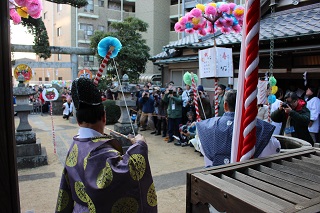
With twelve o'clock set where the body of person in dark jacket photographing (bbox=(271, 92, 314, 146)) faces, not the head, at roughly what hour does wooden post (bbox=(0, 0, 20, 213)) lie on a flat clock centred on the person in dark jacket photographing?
The wooden post is roughly at 11 o'clock from the person in dark jacket photographing.

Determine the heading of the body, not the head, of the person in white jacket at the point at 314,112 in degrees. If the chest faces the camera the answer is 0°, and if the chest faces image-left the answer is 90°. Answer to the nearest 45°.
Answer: approximately 90°

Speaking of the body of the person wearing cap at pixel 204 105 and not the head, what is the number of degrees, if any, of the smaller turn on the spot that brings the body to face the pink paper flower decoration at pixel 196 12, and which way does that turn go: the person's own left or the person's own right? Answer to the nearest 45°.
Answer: approximately 45° to the person's own left

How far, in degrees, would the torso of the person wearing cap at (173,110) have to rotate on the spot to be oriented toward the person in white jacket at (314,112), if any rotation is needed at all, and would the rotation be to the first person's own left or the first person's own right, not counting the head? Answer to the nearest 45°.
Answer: approximately 45° to the first person's own left

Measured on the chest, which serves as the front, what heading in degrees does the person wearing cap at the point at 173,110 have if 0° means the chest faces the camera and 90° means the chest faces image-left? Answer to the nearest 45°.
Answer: approximately 0°
